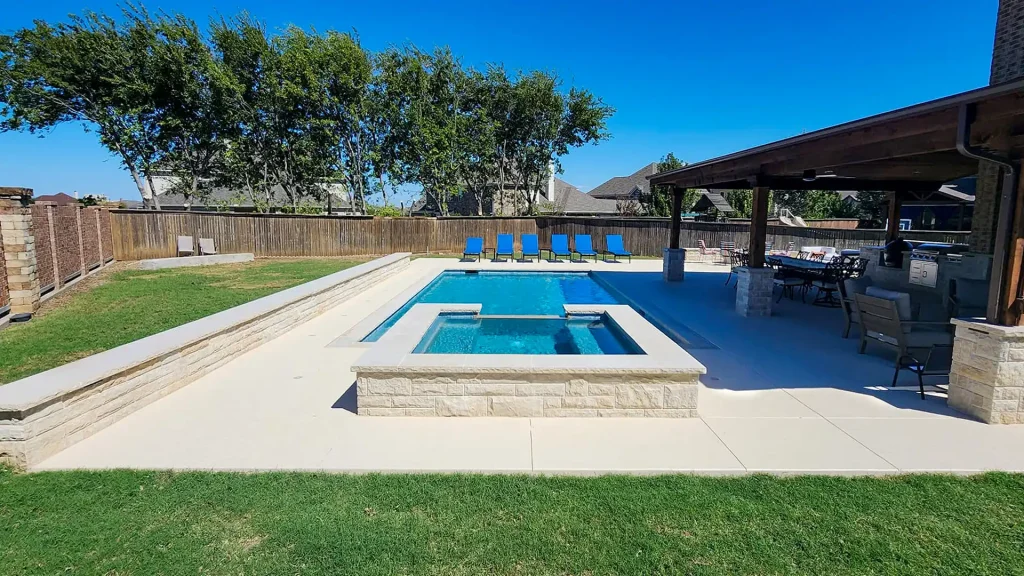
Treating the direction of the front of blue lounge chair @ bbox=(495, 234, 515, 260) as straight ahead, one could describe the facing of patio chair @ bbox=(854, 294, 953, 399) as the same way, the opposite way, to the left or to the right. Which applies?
to the left

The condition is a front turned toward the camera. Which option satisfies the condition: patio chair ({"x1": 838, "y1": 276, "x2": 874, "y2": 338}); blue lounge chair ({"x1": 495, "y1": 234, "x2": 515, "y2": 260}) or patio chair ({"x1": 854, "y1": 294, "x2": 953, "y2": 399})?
the blue lounge chair

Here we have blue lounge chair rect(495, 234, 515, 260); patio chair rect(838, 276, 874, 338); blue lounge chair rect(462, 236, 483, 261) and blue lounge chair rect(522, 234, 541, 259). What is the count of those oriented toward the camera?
3

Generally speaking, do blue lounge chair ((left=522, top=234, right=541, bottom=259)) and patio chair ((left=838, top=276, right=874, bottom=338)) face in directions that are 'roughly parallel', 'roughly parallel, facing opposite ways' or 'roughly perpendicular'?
roughly perpendicular

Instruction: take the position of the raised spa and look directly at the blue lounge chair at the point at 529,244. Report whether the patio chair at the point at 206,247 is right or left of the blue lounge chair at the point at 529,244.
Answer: left

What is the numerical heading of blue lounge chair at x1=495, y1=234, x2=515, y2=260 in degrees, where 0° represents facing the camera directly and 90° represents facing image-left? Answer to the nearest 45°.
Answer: approximately 0°

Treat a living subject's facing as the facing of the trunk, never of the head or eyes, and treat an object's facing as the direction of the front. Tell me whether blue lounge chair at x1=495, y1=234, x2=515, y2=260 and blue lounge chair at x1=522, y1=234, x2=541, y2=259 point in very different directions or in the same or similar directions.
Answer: same or similar directions

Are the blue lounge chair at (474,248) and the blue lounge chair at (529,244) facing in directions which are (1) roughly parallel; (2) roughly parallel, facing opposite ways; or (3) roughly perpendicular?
roughly parallel

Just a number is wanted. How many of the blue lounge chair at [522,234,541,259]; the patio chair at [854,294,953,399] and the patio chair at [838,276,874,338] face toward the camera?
1

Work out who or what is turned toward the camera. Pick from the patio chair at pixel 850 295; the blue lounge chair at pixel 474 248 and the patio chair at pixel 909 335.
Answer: the blue lounge chair

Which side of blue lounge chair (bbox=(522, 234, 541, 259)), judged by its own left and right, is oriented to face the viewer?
front

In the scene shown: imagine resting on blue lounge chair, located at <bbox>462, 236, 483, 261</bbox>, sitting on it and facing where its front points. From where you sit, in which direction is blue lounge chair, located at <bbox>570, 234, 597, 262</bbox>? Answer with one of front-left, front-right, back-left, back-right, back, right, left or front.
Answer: left

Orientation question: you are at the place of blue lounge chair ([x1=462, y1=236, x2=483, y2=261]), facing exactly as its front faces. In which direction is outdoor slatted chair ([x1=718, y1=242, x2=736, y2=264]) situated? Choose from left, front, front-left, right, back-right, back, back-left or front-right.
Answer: left

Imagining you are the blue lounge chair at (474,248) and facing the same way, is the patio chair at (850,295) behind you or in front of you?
in front

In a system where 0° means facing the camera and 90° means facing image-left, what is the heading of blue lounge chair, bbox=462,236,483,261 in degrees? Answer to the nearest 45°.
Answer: approximately 0°

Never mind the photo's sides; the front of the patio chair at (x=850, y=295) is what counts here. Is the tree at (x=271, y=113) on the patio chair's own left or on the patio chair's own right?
on the patio chair's own left

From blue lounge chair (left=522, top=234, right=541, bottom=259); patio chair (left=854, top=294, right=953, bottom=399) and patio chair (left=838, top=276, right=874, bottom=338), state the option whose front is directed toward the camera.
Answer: the blue lounge chair
